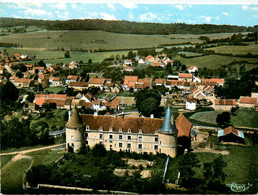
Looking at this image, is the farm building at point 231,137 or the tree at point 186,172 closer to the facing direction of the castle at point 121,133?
the tree

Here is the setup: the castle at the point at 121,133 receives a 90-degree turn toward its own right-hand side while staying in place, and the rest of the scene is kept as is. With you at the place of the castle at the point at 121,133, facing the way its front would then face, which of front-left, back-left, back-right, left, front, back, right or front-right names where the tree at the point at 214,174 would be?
back-left

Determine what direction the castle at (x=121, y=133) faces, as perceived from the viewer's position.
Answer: facing the viewer

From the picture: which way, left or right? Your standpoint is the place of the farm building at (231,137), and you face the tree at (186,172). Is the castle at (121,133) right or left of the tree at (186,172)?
right

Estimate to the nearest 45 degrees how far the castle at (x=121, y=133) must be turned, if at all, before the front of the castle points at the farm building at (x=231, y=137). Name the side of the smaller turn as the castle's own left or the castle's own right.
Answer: approximately 90° to the castle's own left

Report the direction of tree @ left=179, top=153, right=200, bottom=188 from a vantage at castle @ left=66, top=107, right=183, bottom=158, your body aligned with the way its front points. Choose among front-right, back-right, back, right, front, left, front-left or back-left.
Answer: front-left
